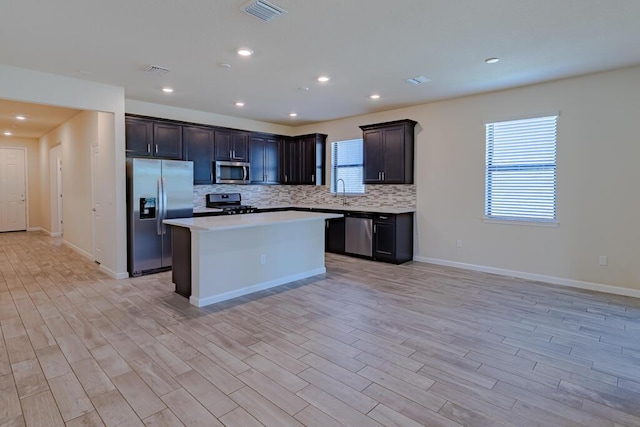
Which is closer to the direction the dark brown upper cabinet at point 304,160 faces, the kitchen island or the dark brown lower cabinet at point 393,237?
the kitchen island

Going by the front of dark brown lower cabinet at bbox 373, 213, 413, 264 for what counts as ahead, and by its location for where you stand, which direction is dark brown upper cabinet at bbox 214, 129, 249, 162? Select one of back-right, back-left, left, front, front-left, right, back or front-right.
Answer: front-right

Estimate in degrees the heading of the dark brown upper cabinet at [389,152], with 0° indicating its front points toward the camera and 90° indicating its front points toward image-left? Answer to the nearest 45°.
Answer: approximately 45°

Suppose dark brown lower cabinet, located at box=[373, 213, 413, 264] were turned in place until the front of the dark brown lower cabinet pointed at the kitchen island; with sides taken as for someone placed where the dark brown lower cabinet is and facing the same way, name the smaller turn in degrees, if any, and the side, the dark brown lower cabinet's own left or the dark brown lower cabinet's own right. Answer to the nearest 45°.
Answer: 0° — it already faces it

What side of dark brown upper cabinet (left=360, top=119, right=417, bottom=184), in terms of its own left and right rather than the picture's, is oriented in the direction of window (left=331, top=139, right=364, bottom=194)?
right

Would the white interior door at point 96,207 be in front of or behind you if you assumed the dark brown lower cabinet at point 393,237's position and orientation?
in front

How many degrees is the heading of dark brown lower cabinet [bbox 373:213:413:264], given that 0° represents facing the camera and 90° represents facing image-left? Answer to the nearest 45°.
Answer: approximately 45°

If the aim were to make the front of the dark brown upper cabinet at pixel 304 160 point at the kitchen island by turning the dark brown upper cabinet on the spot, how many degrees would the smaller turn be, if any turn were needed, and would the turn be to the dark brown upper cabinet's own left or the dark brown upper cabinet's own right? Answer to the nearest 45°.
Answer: approximately 45° to the dark brown upper cabinet's own left

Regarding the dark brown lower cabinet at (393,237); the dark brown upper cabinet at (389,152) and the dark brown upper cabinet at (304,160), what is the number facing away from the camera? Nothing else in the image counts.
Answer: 0
